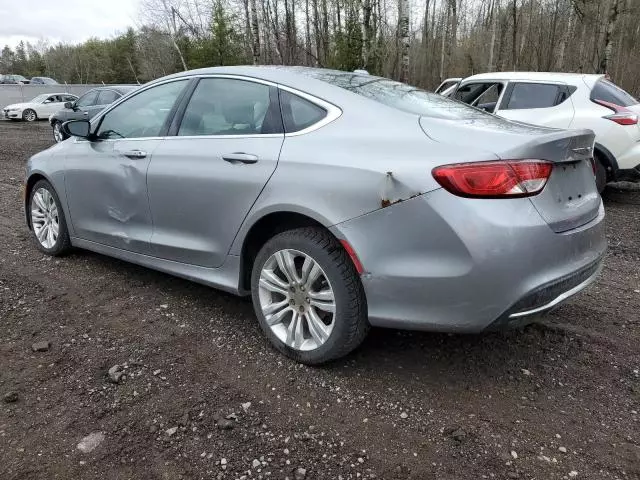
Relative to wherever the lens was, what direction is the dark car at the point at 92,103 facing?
facing away from the viewer and to the left of the viewer

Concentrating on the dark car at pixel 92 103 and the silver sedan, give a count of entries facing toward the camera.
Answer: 0

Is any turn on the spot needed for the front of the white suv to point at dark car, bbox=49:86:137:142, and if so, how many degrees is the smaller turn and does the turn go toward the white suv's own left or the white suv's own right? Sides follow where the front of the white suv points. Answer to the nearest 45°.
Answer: approximately 45° to the white suv's own left

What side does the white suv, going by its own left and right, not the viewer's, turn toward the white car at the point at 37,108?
front

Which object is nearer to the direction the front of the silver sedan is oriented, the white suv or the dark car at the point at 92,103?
the dark car

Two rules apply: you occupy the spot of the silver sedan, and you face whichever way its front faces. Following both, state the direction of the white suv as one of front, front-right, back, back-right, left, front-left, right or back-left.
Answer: right

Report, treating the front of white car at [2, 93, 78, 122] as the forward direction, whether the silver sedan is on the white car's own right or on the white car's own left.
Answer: on the white car's own left

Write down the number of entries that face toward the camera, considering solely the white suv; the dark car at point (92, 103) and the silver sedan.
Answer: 0

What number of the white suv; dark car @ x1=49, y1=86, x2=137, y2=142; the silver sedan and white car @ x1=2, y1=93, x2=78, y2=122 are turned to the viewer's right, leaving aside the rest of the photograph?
0

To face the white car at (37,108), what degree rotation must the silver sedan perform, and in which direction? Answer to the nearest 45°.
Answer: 0° — it already faces it

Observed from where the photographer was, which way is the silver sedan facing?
facing away from the viewer and to the left of the viewer

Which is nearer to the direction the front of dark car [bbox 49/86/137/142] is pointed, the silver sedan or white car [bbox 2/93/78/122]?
the white car

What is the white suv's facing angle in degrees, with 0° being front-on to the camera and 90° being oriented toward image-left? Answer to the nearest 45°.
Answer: approximately 135°

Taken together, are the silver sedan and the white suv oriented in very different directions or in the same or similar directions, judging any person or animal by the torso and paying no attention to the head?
same or similar directions

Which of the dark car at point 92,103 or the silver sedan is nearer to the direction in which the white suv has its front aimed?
the dark car

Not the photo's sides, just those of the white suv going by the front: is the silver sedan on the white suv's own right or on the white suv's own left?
on the white suv's own left
